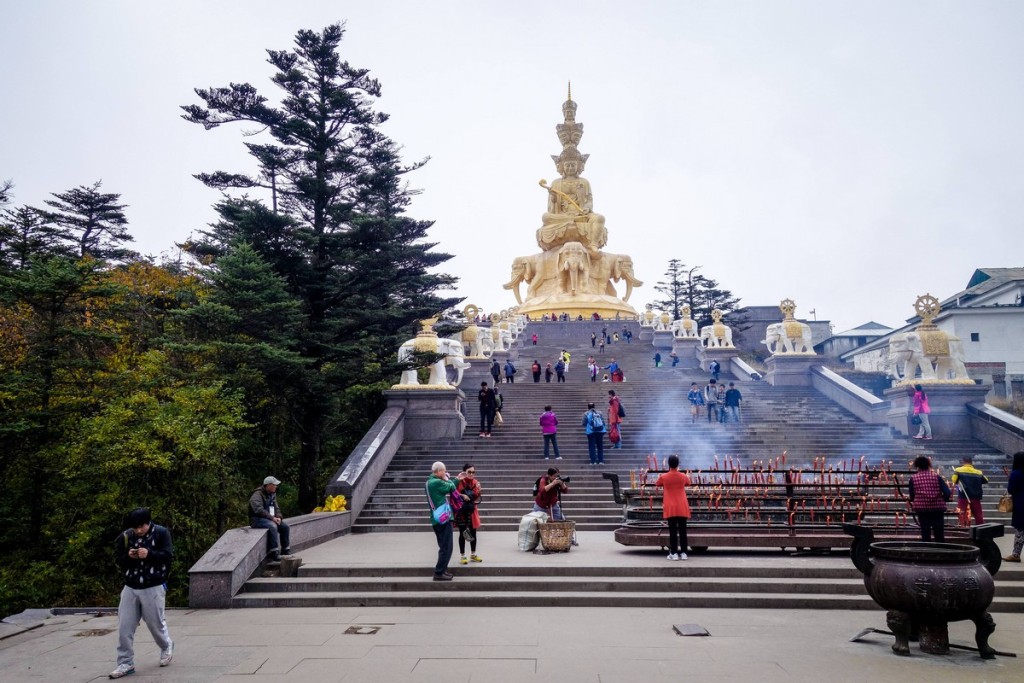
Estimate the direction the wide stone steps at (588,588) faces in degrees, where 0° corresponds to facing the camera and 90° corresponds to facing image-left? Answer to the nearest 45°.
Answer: approximately 0°

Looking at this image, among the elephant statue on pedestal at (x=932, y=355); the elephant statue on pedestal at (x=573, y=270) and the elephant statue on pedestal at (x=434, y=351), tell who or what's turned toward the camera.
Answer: the elephant statue on pedestal at (x=573, y=270)

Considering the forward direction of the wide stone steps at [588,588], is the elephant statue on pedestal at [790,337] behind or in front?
behind

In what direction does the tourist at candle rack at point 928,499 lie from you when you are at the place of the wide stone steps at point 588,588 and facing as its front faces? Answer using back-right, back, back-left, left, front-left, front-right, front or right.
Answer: left

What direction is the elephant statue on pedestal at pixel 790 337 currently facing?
to the viewer's left

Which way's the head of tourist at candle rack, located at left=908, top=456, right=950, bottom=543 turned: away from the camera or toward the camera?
away from the camera

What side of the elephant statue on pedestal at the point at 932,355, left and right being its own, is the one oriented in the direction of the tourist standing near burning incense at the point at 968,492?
left

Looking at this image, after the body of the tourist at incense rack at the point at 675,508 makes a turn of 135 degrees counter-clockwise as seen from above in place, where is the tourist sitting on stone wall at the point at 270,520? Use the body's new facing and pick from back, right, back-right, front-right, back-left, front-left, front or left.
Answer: front-right

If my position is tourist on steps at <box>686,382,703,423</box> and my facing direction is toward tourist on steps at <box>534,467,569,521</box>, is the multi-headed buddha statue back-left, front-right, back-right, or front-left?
back-right

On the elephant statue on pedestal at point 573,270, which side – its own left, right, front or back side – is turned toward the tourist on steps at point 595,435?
front

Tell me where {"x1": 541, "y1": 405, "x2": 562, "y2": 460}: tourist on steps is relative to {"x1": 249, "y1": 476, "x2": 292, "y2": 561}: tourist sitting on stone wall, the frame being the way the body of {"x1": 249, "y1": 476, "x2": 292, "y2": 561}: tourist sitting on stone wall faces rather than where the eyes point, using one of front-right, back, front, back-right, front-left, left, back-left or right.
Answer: left

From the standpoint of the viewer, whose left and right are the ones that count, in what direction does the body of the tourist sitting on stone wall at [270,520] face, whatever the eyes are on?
facing the viewer and to the right of the viewer

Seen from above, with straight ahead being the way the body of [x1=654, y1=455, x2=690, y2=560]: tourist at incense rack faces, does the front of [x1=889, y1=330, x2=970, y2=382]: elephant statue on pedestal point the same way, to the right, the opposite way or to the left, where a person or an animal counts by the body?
to the left
